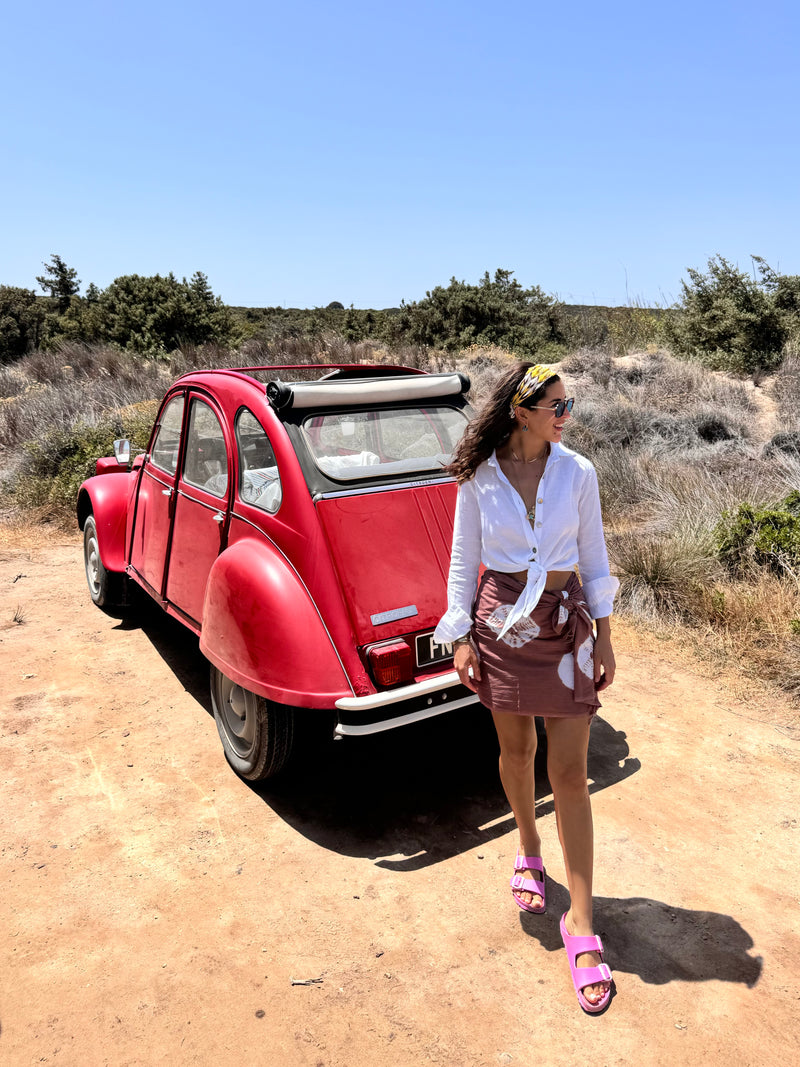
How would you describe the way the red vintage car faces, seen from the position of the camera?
facing away from the viewer and to the left of the viewer

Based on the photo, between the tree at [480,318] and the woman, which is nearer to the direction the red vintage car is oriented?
the tree

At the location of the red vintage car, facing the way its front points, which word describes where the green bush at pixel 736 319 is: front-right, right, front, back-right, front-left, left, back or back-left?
right

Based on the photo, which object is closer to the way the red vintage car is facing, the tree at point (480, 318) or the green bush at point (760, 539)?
the tree

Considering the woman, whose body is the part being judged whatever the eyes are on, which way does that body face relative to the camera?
toward the camera

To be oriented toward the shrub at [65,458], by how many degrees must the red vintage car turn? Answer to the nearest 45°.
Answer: approximately 45° to its right

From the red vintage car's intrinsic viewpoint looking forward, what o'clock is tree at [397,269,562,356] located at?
The tree is roughly at 2 o'clock from the red vintage car.

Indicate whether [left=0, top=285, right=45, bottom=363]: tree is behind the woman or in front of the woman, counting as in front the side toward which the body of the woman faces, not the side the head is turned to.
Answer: behind

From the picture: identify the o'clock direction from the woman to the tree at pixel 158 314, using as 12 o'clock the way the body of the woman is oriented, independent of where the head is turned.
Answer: The tree is roughly at 5 o'clock from the woman.

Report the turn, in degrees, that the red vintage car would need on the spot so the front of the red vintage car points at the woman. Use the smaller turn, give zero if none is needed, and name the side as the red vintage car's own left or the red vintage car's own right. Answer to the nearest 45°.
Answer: approximately 180°

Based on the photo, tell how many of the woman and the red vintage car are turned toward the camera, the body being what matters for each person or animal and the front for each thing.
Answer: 1

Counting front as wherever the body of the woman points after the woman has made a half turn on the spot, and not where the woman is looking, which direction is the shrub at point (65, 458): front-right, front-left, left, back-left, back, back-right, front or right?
front-left

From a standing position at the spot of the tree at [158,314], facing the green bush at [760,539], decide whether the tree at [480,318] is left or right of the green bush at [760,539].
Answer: left
